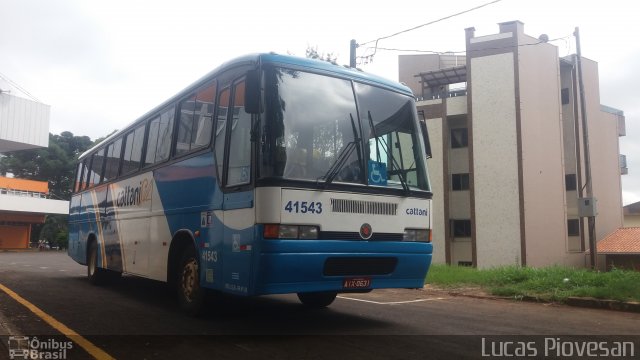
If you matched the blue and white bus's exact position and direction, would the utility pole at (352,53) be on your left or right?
on your left

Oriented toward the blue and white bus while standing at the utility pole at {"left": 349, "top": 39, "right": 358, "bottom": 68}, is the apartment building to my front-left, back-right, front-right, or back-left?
back-left

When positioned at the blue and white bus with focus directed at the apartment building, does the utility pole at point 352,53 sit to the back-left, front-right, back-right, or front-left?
front-left

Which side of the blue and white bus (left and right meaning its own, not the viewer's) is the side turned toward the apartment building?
left

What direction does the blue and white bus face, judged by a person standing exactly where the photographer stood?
facing the viewer and to the right of the viewer
